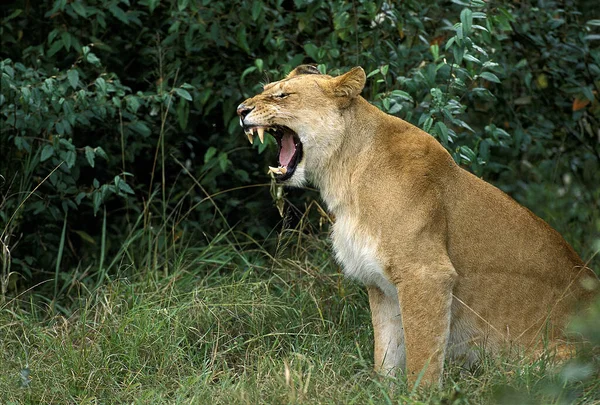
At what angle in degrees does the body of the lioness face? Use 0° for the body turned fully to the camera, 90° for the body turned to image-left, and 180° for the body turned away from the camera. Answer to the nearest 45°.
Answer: approximately 90°
